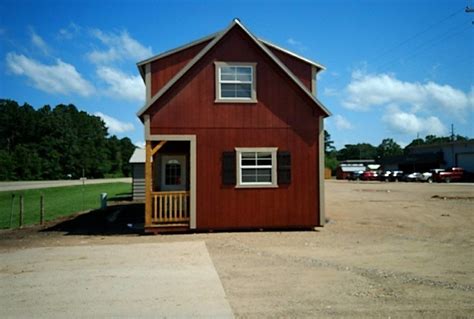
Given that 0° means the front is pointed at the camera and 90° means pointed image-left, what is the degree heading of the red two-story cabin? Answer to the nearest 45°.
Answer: approximately 0°

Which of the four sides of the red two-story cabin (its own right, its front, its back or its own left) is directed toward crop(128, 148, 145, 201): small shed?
back
